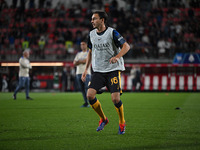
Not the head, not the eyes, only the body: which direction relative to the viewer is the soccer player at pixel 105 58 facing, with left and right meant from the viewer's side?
facing the viewer and to the left of the viewer

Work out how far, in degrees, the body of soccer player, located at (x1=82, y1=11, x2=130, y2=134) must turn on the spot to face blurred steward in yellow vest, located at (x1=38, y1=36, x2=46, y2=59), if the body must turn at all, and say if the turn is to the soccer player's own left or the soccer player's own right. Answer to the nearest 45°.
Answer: approximately 135° to the soccer player's own right

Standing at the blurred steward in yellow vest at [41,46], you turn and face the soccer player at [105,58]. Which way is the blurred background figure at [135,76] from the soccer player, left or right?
left

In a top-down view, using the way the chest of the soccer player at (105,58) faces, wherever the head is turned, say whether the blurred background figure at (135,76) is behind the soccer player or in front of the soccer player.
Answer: behind

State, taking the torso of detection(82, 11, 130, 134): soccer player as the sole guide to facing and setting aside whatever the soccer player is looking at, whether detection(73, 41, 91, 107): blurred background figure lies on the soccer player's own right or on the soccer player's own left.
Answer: on the soccer player's own right
